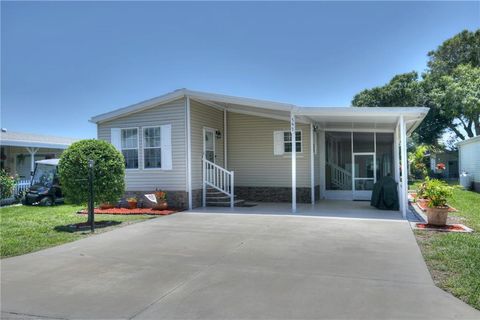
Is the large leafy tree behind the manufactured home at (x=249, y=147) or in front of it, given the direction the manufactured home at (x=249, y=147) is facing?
behind

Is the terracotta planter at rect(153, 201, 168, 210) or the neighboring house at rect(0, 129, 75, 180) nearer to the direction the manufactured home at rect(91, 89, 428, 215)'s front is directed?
the terracotta planter

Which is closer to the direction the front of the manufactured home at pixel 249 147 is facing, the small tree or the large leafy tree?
the small tree

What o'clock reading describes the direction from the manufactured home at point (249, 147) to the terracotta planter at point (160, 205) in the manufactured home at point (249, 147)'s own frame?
The terracotta planter is roughly at 2 o'clock from the manufactured home.

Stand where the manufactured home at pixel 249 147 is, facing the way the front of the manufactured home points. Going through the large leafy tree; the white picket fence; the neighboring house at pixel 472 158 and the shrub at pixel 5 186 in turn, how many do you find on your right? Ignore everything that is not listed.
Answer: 2

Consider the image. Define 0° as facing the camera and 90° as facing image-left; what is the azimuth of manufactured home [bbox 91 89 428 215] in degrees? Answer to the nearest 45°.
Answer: approximately 0°

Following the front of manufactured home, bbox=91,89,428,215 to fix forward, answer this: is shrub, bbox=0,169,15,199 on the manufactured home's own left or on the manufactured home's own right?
on the manufactured home's own right

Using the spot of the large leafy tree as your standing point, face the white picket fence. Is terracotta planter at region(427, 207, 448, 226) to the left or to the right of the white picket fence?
left

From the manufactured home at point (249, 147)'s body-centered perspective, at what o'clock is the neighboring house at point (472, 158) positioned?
The neighboring house is roughly at 8 o'clock from the manufactured home.

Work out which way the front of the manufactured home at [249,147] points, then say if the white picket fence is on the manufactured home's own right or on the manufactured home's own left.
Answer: on the manufactured home's own right

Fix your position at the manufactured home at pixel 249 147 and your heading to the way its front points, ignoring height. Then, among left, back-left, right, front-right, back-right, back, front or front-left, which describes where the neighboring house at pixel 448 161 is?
back-left

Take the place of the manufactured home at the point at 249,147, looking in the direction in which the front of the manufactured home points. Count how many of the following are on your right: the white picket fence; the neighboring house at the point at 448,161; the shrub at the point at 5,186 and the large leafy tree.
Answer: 2

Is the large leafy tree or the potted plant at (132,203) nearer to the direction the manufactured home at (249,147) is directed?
the potted plant

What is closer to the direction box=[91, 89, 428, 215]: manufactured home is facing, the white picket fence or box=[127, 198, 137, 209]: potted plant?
the potted plant

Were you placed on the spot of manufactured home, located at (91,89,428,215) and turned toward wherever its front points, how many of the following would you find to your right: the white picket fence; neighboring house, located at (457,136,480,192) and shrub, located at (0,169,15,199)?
2

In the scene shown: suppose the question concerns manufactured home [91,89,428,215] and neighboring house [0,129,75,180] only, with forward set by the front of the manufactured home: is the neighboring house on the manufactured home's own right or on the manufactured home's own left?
on the manufactured home's own right
